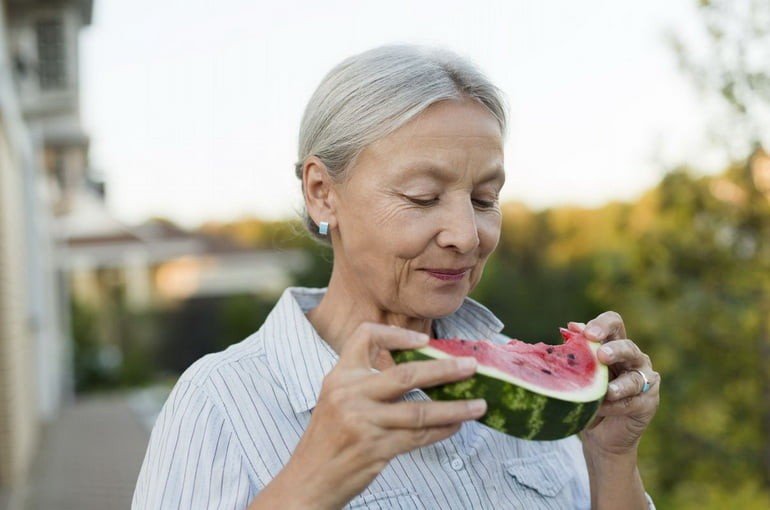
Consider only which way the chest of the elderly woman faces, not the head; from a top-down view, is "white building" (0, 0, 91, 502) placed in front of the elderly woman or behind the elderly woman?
behind

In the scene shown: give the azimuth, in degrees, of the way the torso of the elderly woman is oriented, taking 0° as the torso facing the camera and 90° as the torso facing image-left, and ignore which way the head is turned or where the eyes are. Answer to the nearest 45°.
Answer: approximately 315°
